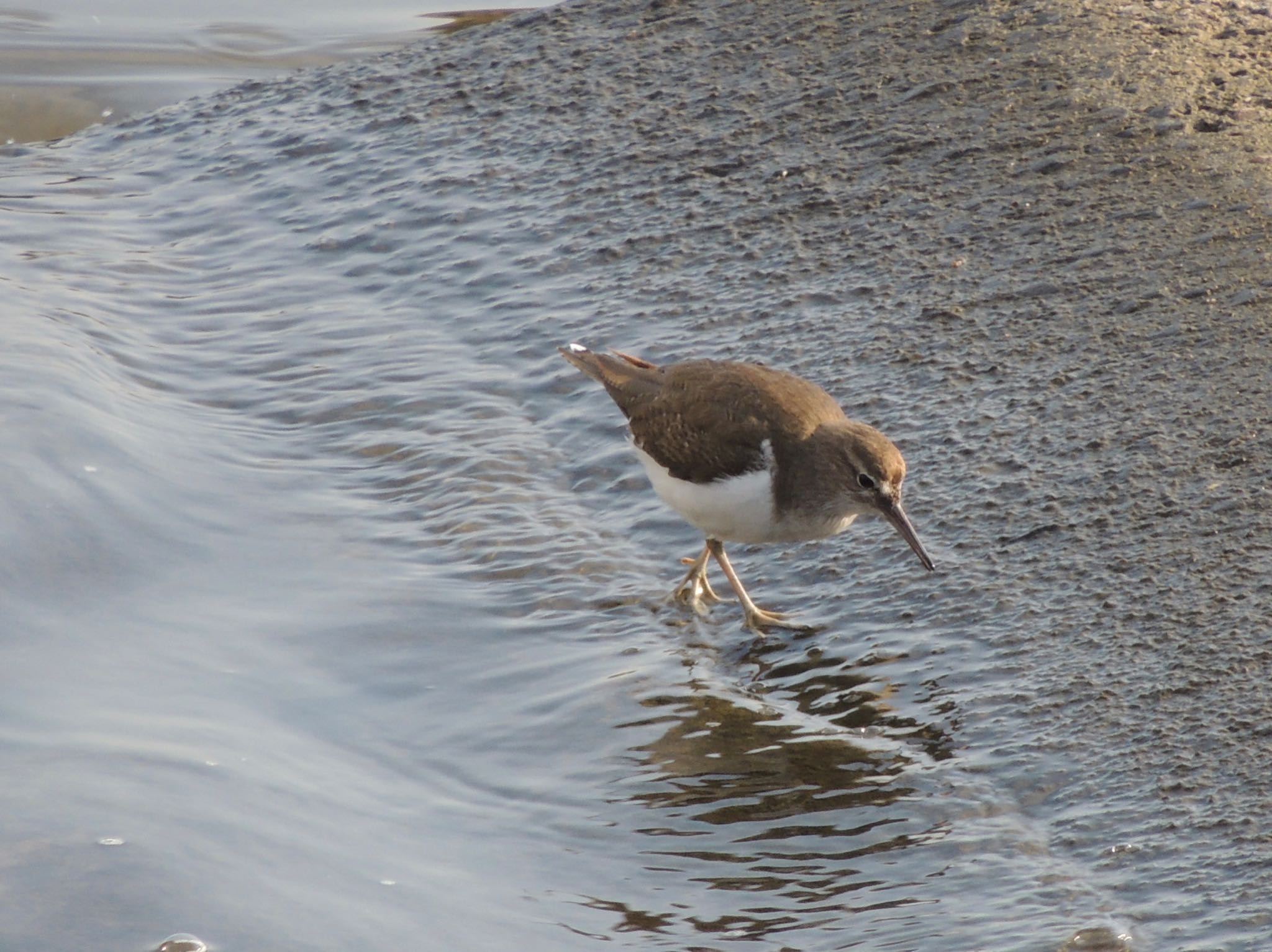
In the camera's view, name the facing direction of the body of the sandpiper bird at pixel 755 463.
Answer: to the viewer's right
